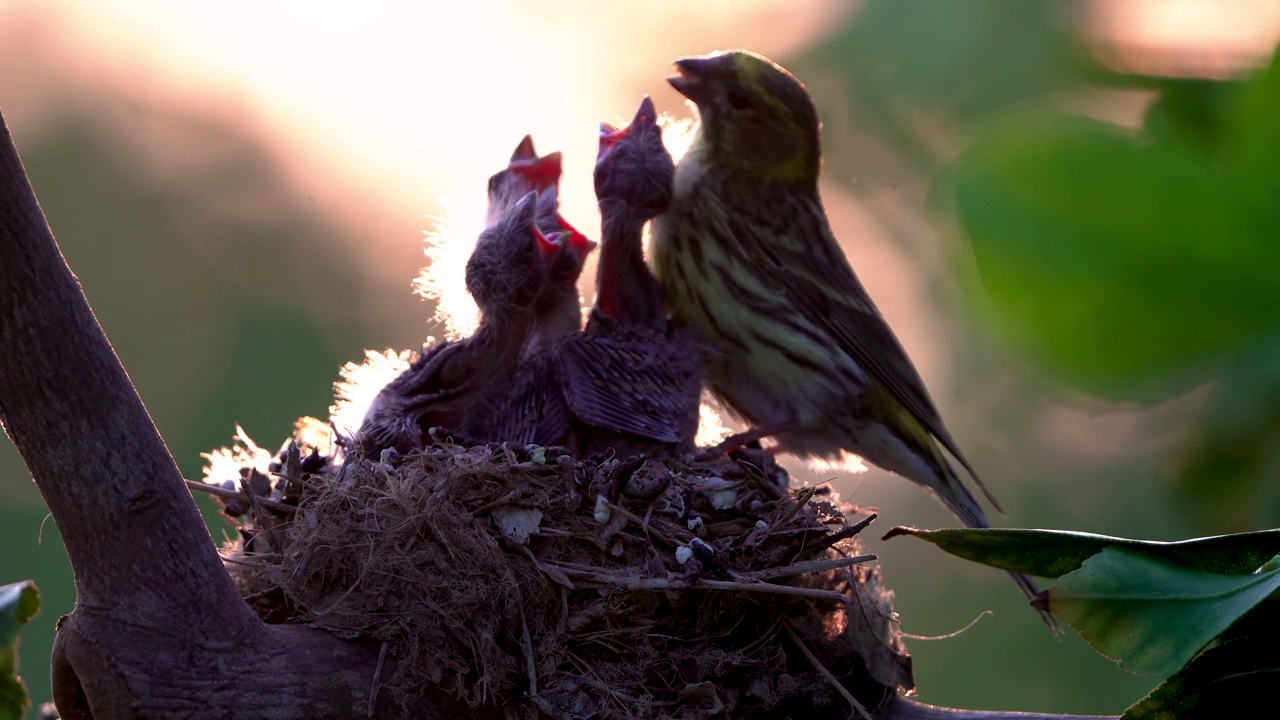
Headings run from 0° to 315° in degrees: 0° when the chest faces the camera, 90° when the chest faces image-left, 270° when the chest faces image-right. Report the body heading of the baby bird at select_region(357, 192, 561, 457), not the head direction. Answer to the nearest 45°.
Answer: approximately 270°

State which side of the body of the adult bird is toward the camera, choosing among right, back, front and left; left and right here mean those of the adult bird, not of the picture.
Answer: left

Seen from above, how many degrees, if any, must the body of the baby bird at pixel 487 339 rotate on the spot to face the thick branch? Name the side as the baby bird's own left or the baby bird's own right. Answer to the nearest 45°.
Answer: approximately 135° to the baby bird's own right

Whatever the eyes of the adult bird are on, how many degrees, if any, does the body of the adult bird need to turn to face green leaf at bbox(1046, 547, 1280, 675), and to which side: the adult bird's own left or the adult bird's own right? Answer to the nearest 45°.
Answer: approximately 180°

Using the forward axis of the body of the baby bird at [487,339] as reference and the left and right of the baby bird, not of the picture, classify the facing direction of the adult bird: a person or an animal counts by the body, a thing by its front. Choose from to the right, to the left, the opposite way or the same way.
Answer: the opposite way

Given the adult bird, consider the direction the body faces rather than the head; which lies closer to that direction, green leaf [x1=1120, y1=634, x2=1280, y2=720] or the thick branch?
the thick branch

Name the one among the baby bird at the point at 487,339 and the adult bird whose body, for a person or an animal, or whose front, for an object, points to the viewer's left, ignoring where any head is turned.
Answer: the adult bird

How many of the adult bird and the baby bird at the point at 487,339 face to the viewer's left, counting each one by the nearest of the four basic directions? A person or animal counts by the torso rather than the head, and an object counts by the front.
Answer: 1

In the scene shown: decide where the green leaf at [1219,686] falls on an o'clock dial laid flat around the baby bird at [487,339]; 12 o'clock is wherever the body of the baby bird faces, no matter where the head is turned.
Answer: The green leaf is roughly at 2 o'clock from the baby bird.
